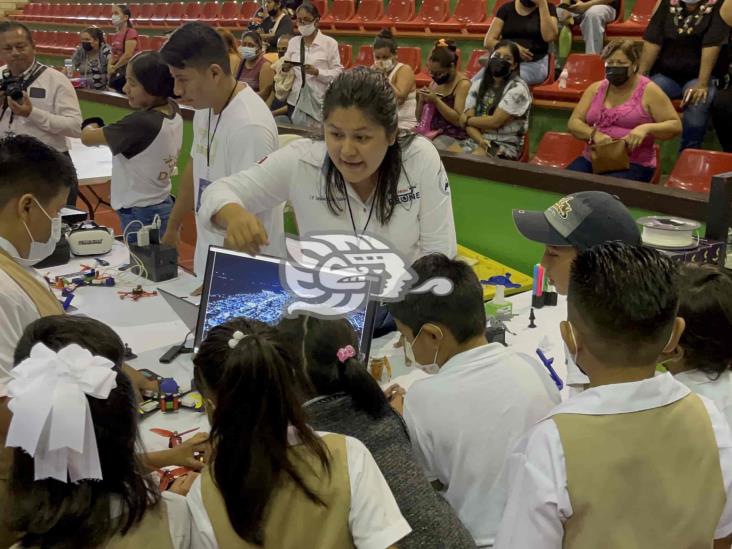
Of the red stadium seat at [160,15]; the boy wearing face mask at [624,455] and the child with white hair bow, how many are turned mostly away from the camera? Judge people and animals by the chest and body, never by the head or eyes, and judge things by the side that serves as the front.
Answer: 2

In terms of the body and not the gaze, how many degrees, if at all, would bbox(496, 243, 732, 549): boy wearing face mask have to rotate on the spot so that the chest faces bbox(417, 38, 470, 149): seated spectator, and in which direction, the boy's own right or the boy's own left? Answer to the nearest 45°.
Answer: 0° — they already face them

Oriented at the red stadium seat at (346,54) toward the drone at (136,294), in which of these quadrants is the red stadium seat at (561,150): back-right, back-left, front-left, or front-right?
front-left

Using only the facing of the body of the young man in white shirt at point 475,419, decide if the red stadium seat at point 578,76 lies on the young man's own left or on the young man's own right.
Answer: on the young man's own right

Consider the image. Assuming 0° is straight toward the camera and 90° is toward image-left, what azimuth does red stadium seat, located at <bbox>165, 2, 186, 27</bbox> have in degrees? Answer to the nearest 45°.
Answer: approximately 45°

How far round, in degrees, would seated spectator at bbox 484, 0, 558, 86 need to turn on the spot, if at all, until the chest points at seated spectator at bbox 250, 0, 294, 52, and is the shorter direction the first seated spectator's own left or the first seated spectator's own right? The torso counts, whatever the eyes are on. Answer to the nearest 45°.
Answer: approximately 135° to the first seated spectator's own right

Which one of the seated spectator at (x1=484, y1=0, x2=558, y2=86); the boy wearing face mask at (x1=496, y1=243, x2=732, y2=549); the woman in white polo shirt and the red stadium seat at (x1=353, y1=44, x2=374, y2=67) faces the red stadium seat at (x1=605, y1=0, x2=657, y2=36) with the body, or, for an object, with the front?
the boy wearing face mask

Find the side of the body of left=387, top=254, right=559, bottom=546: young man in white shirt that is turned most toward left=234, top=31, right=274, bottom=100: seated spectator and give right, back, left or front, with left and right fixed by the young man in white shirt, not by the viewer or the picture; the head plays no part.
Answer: front

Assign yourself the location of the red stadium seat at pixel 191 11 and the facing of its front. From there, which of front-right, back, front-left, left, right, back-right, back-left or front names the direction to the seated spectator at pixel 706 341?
front-left

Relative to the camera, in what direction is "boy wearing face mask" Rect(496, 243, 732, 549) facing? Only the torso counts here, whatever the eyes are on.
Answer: away from the camera

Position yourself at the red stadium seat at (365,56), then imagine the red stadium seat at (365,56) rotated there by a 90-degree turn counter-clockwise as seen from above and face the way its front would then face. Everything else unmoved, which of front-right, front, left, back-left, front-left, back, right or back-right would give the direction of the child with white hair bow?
front-right

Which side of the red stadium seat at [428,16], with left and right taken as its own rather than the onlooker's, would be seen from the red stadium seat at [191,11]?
right

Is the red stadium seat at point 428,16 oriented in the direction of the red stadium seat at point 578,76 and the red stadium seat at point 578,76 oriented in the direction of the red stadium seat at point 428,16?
no

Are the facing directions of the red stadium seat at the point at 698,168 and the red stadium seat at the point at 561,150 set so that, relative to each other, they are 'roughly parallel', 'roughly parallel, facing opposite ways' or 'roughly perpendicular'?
roughly parallel

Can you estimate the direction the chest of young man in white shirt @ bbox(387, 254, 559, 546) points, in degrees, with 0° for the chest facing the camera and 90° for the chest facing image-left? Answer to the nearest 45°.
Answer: approximately 135°

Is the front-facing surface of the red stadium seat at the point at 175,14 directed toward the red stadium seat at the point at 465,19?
no

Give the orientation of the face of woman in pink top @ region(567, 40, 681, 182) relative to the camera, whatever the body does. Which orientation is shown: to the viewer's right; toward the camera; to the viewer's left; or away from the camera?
toward the camera

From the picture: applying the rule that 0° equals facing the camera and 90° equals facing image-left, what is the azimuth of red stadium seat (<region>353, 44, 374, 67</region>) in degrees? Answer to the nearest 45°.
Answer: approximately 45°

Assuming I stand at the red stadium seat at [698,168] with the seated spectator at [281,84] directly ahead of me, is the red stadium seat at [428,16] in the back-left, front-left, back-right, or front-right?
front-right

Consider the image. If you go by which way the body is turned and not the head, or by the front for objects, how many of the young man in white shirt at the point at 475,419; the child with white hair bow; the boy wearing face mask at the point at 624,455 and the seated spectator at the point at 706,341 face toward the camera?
0

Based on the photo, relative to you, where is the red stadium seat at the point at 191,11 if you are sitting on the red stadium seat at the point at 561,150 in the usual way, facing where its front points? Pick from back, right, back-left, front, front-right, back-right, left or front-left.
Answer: right

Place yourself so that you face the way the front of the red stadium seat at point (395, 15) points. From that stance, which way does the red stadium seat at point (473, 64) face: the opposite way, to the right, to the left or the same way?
the same way

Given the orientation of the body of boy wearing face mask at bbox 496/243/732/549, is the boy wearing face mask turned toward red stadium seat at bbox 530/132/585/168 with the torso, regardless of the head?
yes

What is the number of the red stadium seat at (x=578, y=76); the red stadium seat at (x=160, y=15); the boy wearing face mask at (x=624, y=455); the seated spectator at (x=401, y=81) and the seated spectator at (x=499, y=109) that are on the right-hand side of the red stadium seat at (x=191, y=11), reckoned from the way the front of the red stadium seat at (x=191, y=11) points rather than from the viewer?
1

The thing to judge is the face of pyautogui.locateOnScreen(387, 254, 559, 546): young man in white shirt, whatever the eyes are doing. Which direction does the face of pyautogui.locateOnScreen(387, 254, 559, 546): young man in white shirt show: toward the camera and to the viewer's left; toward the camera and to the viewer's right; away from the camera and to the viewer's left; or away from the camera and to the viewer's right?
away from the camera and to the viewer's left

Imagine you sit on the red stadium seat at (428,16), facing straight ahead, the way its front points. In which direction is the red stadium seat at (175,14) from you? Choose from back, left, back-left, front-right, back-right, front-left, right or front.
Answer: right

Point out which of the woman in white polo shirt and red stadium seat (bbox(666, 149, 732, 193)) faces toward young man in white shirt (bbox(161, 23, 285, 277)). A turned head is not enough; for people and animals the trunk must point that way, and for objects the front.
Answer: the red stadium seat
